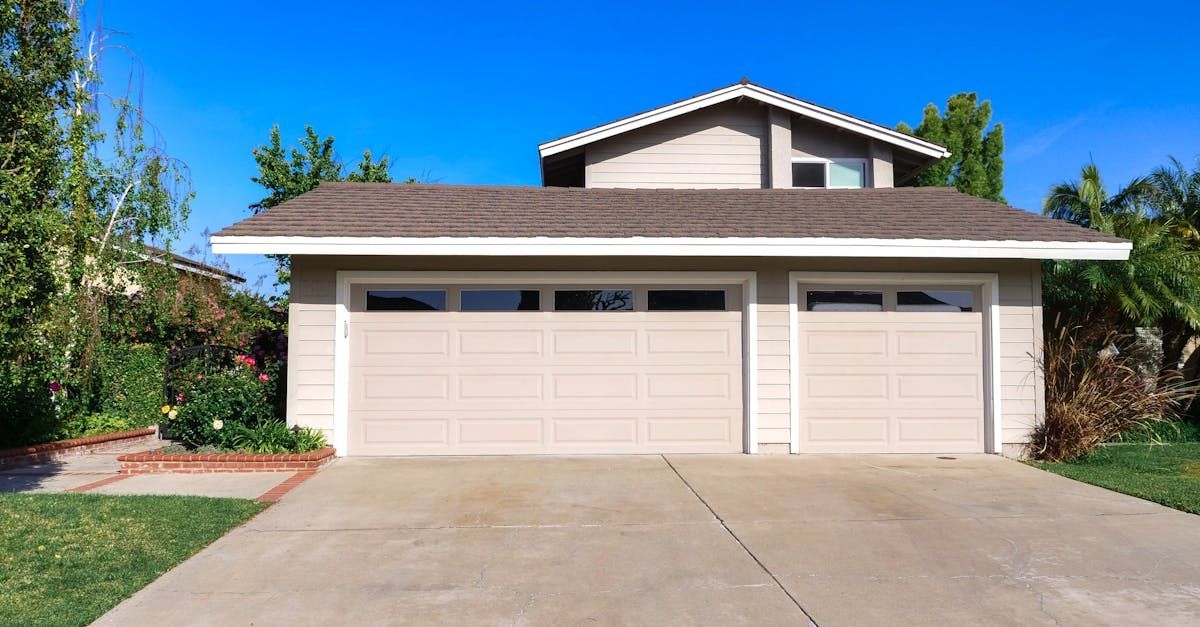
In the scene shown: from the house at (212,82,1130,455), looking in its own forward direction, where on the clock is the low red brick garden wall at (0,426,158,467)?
The low red brick garden wall is roughly at 3 o'clock from the house.

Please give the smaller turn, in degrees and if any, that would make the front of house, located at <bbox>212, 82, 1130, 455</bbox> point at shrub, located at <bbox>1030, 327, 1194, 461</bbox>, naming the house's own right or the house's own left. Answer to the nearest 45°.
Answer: approximately 90° to the house's own left

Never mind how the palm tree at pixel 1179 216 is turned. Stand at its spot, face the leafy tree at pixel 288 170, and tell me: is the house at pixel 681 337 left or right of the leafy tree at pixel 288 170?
left

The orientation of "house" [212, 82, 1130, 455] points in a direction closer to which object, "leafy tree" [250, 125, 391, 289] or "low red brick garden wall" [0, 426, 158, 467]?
the low red brick garden wall

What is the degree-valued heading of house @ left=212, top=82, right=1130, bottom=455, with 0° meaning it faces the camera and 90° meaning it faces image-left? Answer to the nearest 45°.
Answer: approximately 0°

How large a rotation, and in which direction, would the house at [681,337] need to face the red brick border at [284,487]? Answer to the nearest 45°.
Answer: approximately 45° to its right

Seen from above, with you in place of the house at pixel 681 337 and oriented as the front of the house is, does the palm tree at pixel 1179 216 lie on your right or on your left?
on your left

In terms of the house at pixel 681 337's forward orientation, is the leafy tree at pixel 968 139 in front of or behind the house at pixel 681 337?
behind

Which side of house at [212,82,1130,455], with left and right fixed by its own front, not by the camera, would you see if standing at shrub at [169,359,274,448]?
right

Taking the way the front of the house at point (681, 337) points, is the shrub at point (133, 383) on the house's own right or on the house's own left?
on the house's own right

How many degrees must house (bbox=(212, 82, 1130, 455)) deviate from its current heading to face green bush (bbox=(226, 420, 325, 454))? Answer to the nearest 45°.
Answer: approximately 90° to its right

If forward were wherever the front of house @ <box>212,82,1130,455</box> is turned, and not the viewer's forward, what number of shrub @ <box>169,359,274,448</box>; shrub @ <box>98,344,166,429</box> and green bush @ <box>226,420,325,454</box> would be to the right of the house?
3
